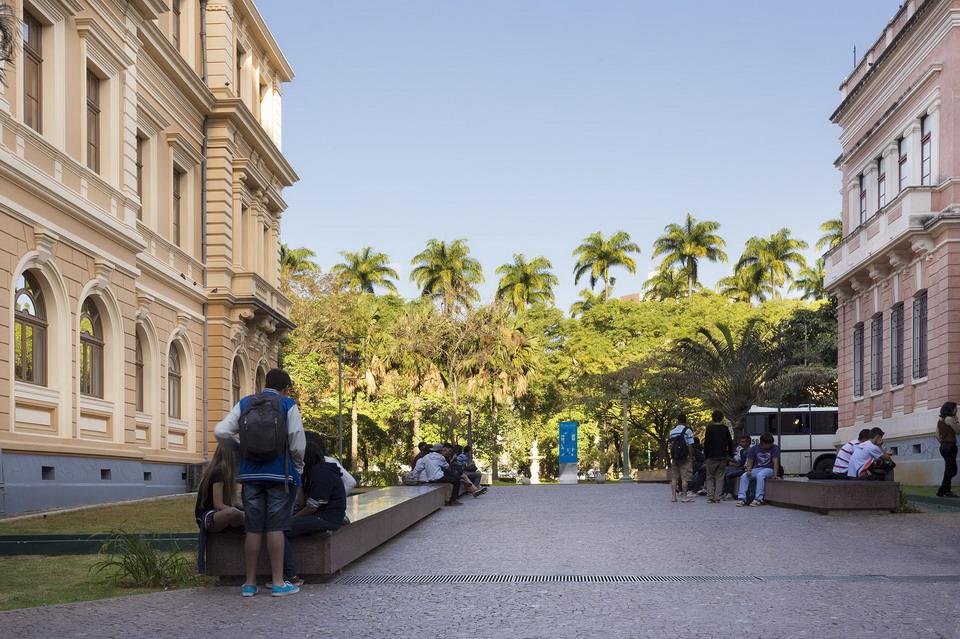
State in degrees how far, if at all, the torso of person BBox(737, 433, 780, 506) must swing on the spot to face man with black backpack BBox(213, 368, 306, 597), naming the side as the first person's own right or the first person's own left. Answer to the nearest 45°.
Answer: approximately 45° to the first person's own left

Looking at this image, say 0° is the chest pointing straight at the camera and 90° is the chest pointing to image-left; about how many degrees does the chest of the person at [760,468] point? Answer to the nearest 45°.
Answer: approximately 45°
